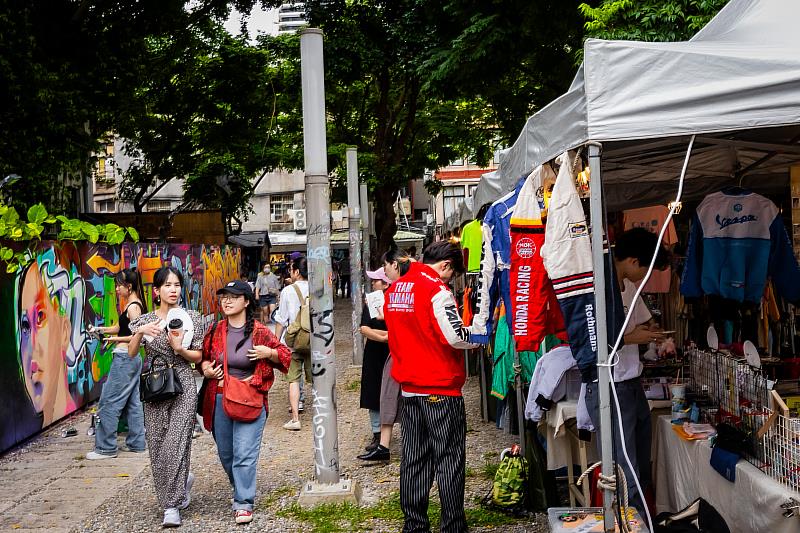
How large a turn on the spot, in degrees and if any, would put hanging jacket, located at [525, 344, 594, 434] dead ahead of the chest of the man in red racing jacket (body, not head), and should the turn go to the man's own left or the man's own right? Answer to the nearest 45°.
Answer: approximately 45° to the man's own right

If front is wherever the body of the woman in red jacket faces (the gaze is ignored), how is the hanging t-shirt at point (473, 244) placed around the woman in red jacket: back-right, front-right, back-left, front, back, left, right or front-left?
back-left

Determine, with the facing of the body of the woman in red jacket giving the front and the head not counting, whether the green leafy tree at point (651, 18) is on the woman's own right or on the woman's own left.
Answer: on the woman's own left

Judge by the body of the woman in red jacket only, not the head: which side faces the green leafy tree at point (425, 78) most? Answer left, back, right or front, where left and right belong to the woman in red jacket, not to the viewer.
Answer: back

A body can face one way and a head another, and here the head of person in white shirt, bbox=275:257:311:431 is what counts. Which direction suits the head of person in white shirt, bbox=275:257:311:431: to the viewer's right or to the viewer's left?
to the viewer's left
